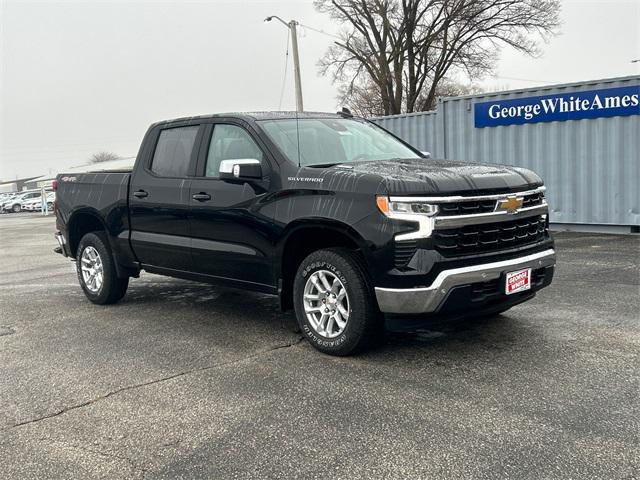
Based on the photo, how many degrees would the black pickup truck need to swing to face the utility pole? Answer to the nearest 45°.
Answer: approximately 135° to its left

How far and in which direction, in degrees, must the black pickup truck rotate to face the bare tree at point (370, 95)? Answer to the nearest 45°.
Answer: approximately 135° to its left

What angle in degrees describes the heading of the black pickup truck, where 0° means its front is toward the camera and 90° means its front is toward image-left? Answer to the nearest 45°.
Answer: approximately 315°
